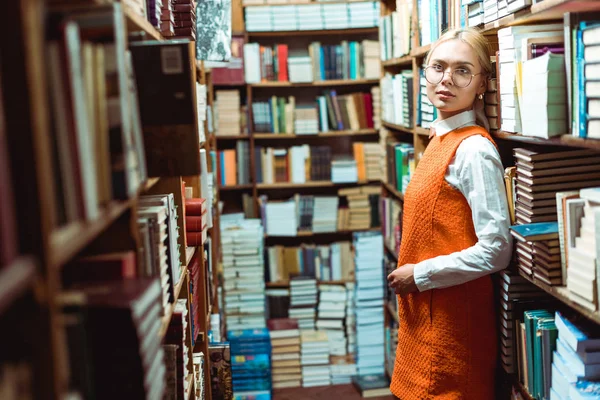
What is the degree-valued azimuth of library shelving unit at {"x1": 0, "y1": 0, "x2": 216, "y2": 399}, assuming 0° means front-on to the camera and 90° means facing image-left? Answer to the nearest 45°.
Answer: approximately 315°

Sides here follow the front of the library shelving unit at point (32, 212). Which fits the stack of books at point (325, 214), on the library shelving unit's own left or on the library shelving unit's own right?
on the library shelving unit's own left

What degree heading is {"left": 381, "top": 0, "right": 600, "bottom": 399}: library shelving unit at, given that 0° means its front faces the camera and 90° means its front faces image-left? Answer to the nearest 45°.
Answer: approximately 45°

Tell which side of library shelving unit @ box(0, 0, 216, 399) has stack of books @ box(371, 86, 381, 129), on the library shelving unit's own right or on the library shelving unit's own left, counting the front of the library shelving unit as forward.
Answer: on the library shelving unit's own left
